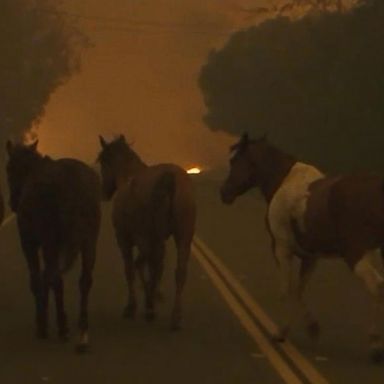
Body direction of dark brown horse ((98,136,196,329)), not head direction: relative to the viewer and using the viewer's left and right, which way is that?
facing away from the viewer and to the left of the viewer

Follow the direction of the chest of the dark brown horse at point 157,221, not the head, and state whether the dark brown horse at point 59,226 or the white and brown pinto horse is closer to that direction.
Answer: the dark brown horse

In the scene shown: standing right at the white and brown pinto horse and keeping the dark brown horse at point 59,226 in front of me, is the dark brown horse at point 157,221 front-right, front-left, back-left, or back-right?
front-right

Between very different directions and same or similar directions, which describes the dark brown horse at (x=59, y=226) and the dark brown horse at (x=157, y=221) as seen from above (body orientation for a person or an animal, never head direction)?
same or similar directions

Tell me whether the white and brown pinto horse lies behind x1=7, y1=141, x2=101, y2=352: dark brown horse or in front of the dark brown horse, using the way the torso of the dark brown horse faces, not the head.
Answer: behind

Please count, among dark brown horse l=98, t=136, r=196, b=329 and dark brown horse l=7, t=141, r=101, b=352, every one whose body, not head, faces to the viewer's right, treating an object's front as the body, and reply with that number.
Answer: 0

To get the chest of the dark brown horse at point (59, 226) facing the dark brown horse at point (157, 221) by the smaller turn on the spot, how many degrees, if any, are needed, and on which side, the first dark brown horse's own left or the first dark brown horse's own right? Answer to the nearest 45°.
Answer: approximately 90° to the first dark brown horse's own right

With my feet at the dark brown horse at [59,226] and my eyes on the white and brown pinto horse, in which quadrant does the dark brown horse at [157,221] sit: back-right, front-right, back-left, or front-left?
front-left

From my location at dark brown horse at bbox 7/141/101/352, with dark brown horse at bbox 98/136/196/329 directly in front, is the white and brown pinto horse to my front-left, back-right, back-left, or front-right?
front-right
